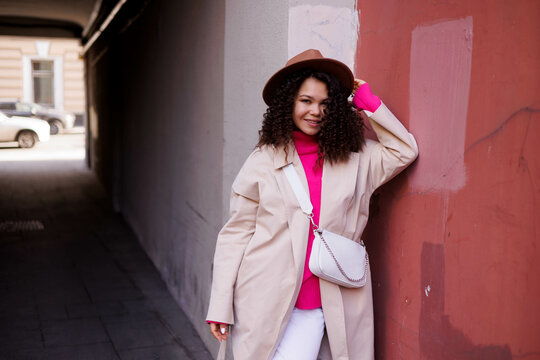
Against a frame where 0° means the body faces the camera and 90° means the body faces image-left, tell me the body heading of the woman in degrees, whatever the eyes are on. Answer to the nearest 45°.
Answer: approximately 0°

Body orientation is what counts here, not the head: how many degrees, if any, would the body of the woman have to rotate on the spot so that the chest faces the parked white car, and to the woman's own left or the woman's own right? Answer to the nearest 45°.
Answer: approximately 135° to the woman's own right

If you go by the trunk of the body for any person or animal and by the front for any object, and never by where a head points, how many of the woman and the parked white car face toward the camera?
1
